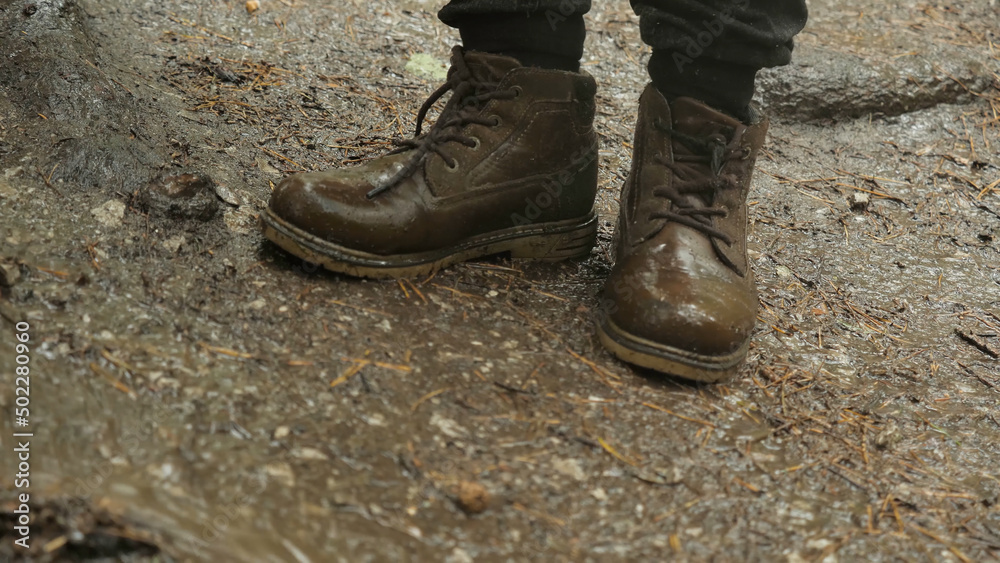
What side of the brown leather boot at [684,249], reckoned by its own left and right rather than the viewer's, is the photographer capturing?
front

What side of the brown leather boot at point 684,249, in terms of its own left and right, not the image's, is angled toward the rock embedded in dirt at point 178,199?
right

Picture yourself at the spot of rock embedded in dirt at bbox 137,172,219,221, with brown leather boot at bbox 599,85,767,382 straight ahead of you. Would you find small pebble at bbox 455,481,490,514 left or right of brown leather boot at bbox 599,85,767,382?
right

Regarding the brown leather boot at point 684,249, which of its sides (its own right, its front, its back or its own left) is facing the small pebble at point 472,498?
front

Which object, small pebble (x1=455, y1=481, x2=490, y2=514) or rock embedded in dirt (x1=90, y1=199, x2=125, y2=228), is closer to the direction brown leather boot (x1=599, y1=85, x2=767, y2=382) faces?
the small pebble

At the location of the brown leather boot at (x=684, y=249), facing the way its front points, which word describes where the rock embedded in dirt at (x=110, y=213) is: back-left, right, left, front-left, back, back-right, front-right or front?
right
